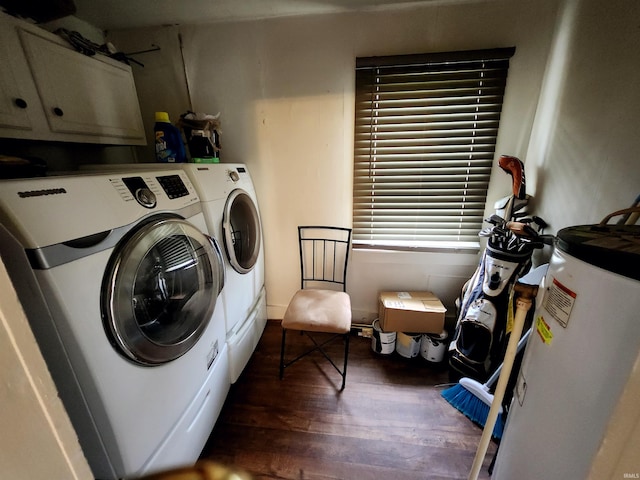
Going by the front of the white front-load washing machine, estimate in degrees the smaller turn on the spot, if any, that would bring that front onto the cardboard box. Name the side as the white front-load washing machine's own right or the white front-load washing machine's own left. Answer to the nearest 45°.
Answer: approximately 45° to the white front-load washing machine's own left

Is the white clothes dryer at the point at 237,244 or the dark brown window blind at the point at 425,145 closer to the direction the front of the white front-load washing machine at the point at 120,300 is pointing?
the dark brown window blind

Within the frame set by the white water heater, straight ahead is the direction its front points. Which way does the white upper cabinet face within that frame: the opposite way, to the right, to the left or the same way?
the opposite way

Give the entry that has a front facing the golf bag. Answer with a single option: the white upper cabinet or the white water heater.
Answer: the white upper cabinet

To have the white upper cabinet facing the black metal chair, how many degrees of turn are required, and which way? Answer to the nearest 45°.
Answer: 0° — it already faces it

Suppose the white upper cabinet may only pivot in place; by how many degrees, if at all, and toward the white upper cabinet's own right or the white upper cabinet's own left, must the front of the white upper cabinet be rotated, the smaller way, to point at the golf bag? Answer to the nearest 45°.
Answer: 0° — it already faces it

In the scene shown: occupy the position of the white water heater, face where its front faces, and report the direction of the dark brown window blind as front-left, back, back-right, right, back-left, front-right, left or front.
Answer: right

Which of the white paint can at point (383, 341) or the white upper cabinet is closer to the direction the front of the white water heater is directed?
the white upper cabinet

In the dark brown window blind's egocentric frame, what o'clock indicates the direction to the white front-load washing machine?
The white front-load washing machine is roughly at 1 o'clock from the dark brown window blind.
